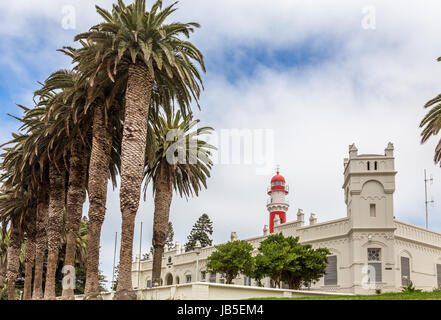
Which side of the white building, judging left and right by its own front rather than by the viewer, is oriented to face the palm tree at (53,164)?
front

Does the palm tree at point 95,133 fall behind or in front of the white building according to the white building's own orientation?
in front

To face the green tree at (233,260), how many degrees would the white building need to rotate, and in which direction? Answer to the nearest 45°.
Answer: approximately 45° to its right

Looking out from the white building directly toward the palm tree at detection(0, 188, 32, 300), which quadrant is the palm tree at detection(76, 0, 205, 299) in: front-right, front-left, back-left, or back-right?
front-left

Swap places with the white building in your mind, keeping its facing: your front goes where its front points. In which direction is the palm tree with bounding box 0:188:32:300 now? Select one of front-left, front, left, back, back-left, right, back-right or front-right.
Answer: front-right

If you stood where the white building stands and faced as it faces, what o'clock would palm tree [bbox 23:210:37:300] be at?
The palm tree is roughly at 1 o'clock from the white building.

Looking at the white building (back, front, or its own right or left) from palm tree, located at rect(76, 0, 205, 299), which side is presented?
front

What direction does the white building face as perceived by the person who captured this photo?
facing the viewer and to the left of the viewer
